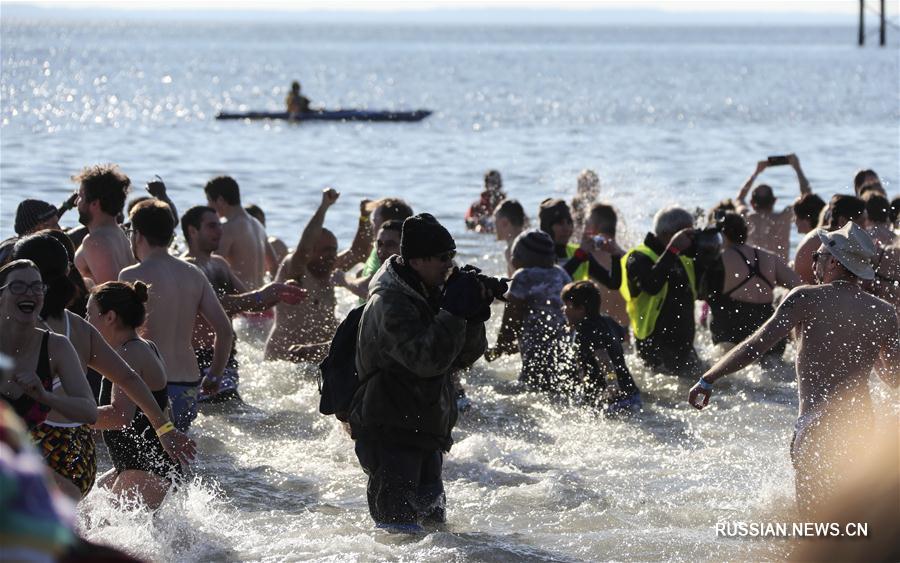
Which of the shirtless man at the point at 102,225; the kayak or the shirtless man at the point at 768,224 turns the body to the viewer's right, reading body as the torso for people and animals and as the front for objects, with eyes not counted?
the kayak

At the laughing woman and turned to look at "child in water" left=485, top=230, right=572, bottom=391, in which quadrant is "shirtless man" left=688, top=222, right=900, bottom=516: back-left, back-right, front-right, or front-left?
front-right

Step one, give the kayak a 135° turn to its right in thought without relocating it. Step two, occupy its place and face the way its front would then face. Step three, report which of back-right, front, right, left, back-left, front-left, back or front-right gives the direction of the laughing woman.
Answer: front-left

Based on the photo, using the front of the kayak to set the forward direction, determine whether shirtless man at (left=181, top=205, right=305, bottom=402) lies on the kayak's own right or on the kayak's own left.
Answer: on the kayak's own right

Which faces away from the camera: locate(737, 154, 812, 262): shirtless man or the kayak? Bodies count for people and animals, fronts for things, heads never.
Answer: the shirtless man

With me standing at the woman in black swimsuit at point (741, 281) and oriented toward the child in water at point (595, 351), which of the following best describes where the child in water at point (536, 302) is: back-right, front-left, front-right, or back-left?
front-right

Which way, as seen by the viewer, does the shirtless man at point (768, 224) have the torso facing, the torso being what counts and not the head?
away from the camera

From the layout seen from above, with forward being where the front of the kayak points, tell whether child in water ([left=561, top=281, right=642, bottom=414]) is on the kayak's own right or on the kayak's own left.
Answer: on the kayak's own right

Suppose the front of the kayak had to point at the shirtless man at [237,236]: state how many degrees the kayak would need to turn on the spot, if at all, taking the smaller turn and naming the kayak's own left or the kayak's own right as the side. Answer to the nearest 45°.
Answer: approximately 90° to the kayak's own right

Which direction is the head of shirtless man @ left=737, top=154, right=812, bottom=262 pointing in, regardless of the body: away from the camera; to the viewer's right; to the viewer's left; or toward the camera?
away from the camera

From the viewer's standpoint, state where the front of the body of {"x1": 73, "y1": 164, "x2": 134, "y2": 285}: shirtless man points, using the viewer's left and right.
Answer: facing away from the viewer and to the left of the viewer

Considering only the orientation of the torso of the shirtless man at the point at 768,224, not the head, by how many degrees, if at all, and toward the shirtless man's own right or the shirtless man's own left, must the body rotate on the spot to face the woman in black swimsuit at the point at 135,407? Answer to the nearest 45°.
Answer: approximately 180°

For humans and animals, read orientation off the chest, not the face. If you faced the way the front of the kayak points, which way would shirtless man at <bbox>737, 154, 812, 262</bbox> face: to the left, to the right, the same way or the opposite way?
to the left

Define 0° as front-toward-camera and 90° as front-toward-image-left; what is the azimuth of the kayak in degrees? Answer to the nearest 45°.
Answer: approximately 270°

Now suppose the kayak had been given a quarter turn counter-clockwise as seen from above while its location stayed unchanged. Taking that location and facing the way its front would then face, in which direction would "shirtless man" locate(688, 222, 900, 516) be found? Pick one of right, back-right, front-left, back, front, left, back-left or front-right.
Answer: back

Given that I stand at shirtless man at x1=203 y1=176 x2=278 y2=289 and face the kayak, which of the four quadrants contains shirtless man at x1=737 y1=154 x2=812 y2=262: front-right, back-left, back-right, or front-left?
front-right

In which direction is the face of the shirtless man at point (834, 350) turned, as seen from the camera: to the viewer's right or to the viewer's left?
to the viewer's left

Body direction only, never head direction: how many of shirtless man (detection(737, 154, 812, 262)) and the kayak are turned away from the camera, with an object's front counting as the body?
1

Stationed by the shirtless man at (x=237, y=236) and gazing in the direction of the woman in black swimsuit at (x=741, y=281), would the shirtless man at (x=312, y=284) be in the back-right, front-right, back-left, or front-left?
front-right
